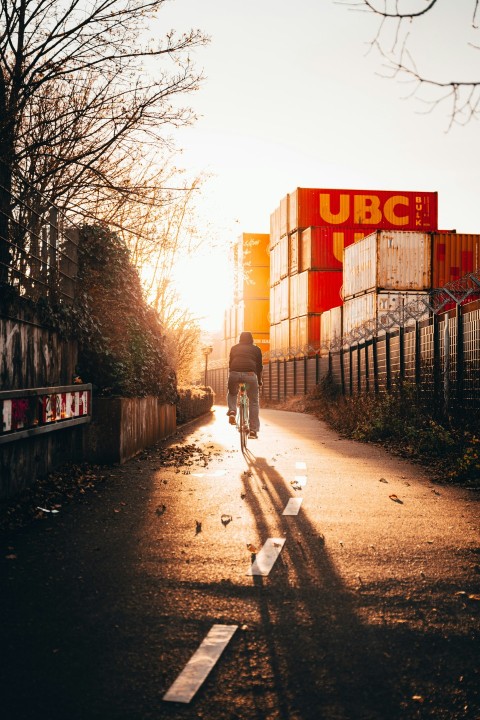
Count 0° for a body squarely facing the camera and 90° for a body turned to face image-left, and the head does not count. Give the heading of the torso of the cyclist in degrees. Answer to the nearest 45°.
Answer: approximately 180°

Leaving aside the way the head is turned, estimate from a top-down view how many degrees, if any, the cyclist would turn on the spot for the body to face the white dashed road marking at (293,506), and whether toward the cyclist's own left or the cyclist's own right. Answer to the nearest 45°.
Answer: approximately 180°

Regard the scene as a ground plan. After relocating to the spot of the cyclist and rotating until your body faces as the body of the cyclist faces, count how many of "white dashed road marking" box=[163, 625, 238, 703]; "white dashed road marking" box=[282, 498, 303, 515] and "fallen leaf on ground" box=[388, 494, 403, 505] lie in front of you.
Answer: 0

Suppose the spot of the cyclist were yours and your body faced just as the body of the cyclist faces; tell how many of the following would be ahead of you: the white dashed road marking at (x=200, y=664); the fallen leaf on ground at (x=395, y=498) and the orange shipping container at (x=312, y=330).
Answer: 1

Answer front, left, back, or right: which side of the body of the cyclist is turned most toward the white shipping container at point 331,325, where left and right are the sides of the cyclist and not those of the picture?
front

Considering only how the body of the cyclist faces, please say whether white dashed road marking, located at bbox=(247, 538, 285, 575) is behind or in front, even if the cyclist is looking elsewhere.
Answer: behind

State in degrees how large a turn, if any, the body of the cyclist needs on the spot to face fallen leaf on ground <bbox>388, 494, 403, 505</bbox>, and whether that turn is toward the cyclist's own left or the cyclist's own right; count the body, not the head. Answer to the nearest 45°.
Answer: approximately 180°

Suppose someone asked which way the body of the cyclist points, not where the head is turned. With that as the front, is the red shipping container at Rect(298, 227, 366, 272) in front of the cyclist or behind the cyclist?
in front

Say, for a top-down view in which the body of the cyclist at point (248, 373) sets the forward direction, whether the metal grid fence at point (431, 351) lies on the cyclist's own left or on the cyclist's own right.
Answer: on the cyclist's own right

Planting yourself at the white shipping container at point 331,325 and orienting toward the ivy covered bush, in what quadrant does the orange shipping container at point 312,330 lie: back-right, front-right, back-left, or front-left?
back-right

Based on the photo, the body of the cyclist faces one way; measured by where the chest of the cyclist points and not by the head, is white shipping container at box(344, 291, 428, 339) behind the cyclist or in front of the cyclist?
in front

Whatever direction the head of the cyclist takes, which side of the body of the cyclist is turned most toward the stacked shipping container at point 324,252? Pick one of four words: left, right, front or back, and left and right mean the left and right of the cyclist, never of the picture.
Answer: front

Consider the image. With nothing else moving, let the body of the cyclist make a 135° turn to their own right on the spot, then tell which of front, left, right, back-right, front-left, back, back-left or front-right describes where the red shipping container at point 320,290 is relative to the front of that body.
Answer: back-left

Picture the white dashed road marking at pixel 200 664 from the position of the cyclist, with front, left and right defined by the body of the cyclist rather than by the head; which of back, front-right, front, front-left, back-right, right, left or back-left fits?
back

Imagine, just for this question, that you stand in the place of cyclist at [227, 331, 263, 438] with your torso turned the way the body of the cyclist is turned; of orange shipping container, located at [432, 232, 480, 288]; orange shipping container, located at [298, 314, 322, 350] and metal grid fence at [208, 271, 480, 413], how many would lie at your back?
0

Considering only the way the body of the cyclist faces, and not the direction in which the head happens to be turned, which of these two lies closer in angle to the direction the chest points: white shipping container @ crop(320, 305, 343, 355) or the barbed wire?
the white shipping container

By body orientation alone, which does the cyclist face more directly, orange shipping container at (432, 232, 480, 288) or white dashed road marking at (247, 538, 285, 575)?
the orange shipping container
